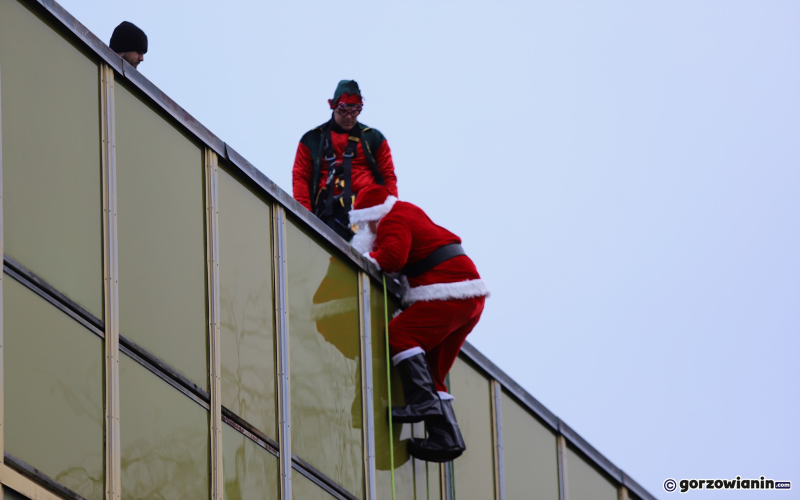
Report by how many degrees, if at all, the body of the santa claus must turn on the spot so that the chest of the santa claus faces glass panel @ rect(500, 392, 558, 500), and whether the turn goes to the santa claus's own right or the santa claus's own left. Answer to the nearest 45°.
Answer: approximately 135° to the santa claus's own right

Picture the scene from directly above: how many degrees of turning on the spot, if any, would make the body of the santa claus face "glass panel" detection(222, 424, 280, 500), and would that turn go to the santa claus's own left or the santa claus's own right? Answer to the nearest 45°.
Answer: approximately 45° to the santa claus's own left

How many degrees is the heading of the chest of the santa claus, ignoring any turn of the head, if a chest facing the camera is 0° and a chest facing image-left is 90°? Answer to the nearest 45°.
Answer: approximately 90°

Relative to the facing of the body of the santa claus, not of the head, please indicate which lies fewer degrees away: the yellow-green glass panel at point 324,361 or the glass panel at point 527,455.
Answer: the yellow-green glass panel

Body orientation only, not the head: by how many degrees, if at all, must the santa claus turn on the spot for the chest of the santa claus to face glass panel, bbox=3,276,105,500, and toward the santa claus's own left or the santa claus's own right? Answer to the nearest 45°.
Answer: approximately 45° to the santa claus's own left

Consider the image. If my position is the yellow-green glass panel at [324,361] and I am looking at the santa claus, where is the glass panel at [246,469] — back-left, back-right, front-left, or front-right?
back-right
